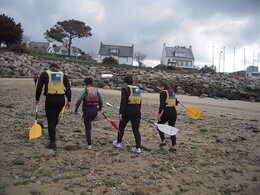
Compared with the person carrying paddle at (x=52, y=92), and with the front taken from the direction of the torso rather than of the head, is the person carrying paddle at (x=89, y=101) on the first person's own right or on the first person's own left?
on the first person's own right

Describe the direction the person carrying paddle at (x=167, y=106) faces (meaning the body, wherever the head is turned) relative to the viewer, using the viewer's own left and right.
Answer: facing away from the viewer and to the left of the viewer

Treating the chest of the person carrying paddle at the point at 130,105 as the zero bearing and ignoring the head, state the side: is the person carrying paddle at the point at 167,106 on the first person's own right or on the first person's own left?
on the first person's own right

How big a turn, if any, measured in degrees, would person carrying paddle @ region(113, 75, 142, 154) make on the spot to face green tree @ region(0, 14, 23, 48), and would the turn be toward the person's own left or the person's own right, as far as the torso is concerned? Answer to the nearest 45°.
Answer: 0° — they already face it

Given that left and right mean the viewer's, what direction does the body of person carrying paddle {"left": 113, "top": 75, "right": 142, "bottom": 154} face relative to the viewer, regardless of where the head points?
facing away from the viewer and to the left of the viewer

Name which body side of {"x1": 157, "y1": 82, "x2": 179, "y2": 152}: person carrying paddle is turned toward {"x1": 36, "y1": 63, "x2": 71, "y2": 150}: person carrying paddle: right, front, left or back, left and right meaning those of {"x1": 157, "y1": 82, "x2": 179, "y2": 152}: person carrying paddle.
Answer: left

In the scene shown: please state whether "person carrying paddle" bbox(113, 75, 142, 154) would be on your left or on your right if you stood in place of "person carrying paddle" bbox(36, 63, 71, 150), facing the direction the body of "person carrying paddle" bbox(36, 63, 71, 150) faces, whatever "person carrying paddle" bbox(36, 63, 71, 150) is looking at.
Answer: on your right

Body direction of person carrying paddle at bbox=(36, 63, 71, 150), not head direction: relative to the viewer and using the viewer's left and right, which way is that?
facing away from the viewer
